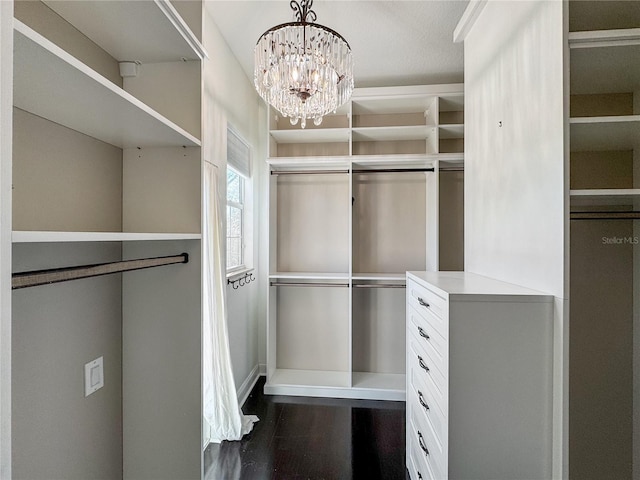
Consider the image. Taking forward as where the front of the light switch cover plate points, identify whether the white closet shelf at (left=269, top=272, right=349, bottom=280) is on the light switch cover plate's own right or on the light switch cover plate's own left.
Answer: on the light switch cover plate's own left

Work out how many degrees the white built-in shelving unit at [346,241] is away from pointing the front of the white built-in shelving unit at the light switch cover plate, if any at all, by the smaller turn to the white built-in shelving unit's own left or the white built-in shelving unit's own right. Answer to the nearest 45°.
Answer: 0° — it already faces it

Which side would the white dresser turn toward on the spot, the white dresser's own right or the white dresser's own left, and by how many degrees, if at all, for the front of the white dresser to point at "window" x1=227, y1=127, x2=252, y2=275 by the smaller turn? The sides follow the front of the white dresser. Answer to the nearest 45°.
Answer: approximately 45° to the white dresser's own right

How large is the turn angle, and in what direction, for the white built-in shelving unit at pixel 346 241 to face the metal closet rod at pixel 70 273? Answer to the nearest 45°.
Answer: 0° — it already faces it

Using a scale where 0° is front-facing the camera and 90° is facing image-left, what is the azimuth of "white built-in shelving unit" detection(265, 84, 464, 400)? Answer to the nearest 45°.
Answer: approximately 0°

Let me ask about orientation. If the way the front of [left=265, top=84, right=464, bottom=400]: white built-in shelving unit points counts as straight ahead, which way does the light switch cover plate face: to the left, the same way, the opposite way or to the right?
to the left

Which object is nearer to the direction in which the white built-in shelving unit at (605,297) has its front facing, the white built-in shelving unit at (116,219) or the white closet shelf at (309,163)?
the white built-in shelving unit

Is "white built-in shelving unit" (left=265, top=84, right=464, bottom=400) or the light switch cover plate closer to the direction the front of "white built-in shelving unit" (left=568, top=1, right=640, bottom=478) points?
the light switch cover plate

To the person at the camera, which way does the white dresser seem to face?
facing to the left of the viewer
